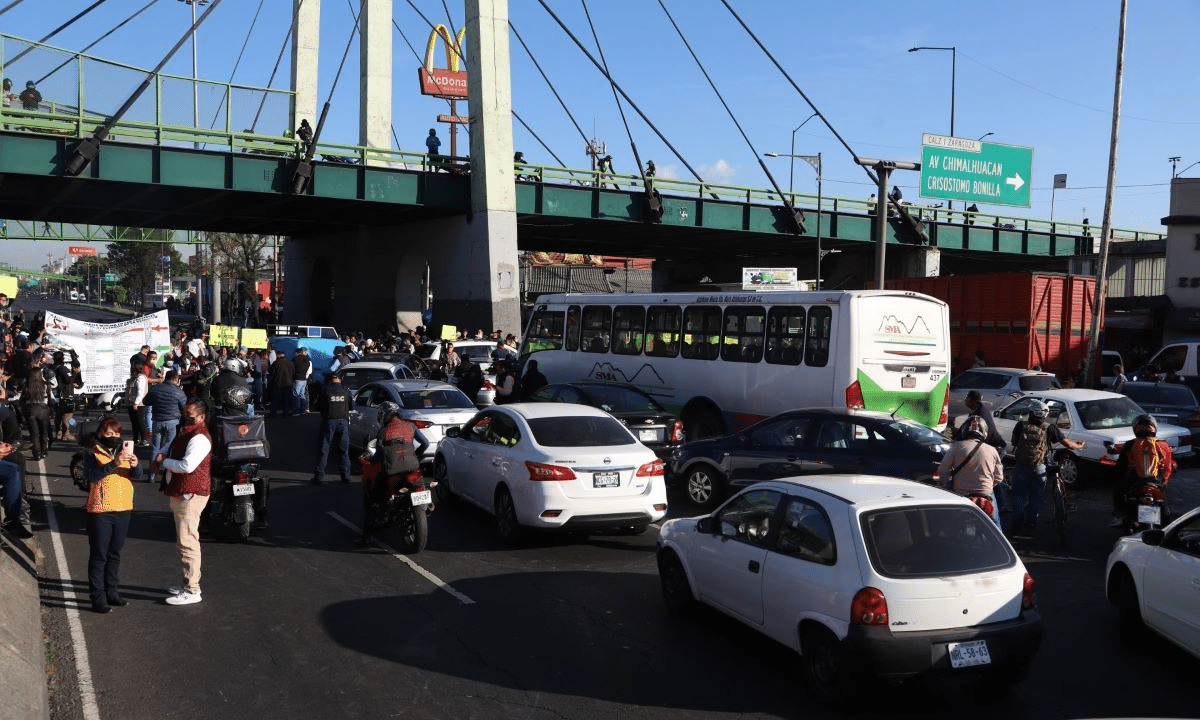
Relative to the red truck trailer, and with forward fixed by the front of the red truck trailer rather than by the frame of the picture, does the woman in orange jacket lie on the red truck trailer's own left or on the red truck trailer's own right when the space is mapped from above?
on the red truck trailer's own left

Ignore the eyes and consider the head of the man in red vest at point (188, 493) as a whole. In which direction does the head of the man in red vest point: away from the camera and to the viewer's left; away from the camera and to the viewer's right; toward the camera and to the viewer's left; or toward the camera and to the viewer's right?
toward the camera and to the viewer's left

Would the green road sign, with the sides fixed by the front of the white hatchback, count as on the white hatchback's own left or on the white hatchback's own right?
on the white hatchback's own right

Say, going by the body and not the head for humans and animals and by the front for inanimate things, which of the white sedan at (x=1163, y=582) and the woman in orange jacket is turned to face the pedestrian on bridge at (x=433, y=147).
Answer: the white sedan

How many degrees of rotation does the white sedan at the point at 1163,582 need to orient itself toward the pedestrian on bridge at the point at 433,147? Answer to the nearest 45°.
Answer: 0° — it already faces them

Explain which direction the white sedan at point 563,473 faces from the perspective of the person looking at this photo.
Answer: facing away from the viewer and to the left of the viewer

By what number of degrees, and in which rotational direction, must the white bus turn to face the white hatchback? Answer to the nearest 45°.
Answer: approximately 135° to its left

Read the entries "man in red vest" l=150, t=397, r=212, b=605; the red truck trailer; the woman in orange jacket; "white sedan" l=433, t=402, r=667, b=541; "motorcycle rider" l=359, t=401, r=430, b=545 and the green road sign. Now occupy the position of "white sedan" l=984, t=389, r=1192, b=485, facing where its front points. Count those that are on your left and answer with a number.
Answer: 4

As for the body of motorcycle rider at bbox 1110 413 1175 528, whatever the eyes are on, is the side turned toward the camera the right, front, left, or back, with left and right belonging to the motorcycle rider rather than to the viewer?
back

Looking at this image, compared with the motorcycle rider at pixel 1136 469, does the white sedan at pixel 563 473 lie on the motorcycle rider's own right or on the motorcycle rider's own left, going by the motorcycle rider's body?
on the motorcycle rider's own left

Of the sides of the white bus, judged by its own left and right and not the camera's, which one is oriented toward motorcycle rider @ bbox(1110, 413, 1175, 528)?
back

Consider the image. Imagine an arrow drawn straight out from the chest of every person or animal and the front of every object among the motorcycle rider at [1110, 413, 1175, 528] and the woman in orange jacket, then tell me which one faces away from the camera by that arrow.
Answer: the motorcycle rider

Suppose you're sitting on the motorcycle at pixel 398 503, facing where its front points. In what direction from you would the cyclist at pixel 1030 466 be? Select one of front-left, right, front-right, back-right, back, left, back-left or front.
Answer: back-right

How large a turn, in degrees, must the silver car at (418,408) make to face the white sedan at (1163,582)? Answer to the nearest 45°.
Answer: approximately 180°

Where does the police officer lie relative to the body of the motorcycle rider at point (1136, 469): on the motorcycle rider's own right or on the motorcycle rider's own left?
on the motorcycle rider's own left

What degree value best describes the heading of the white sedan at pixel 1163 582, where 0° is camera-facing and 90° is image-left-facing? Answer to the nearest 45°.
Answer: approximately 135°

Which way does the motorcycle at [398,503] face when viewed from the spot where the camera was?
facing away from the viewer and to the left of the viewer
